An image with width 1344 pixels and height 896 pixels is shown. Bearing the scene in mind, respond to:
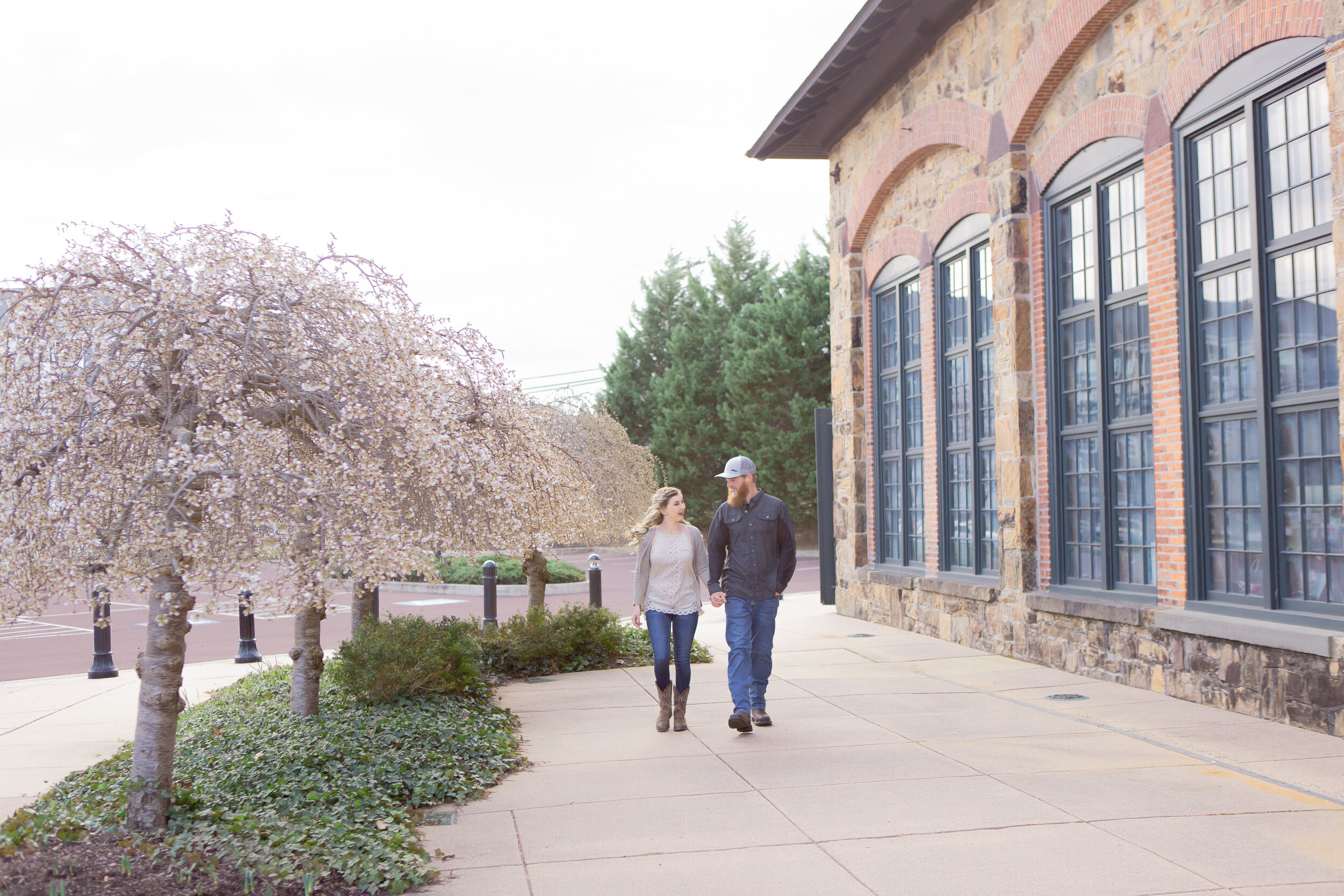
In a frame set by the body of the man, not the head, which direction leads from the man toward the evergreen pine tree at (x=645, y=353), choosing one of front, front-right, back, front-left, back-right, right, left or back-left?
back

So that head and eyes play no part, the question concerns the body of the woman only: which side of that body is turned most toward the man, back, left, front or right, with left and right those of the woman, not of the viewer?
left

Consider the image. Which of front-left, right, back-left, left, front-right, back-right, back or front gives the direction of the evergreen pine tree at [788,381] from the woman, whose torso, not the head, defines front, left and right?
back

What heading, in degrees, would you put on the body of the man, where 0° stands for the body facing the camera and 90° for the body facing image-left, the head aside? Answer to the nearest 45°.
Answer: approximately 0°

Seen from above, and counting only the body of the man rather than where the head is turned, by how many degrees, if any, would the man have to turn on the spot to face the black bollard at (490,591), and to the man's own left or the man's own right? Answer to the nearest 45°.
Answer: approximately 135° to the man's own right

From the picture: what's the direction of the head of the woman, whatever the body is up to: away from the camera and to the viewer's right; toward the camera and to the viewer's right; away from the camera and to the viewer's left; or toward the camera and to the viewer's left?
toward the camera and to the viewer's right

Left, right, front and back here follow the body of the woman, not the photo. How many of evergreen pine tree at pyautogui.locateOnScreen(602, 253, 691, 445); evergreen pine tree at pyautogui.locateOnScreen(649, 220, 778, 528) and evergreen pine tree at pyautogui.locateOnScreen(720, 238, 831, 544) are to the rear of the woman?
3

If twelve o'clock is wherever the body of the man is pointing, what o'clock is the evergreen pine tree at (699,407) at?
The evergreen pine tree is roughly at 6 o'clock from the man.

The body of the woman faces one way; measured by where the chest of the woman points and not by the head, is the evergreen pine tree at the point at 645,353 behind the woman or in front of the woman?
behind

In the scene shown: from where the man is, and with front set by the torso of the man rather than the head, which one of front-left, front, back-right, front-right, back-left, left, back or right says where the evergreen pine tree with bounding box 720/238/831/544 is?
back

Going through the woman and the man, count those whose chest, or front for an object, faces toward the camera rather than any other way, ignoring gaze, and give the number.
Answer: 2
